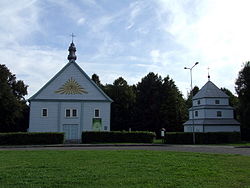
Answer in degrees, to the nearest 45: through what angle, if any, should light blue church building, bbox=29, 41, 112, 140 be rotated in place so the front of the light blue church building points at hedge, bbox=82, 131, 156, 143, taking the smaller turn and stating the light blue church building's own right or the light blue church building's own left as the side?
approximately 45° to the light blue church building's own left

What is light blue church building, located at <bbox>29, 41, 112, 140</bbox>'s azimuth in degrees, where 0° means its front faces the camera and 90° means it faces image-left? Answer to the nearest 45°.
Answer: approximately 0°

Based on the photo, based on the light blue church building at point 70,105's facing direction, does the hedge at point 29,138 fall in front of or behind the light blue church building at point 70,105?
in front
